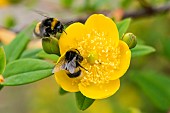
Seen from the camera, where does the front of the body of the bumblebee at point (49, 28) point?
to the viewer's right
